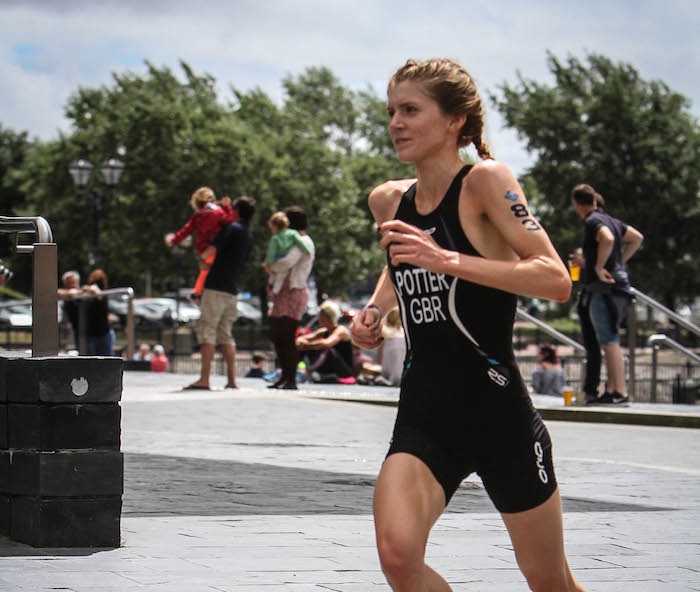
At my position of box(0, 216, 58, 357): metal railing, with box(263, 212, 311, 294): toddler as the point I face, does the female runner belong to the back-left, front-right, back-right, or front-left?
back-right

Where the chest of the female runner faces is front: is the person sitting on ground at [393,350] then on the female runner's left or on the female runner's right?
on the female runner's right

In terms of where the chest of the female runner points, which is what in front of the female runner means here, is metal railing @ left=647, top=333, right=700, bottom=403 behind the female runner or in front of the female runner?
behind

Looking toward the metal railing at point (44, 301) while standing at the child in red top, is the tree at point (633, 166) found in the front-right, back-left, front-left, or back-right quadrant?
back-left

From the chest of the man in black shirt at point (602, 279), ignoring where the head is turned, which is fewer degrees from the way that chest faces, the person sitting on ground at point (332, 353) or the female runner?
the person sitting on ground

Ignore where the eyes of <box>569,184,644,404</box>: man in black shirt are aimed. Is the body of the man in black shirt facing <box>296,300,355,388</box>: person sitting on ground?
yes

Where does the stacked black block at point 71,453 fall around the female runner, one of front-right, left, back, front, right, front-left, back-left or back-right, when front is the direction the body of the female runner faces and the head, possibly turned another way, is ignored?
right

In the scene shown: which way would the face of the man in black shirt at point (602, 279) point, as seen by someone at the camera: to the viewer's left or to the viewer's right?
to the viewer's left

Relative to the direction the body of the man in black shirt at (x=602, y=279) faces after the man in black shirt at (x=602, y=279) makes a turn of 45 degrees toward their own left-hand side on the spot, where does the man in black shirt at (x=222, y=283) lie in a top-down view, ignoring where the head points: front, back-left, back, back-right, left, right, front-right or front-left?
front

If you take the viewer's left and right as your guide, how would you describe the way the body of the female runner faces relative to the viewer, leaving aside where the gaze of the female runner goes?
facing the viewer and to the left of the viewer

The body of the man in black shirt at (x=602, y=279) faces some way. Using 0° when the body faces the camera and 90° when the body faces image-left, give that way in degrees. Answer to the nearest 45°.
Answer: approximately 135°
